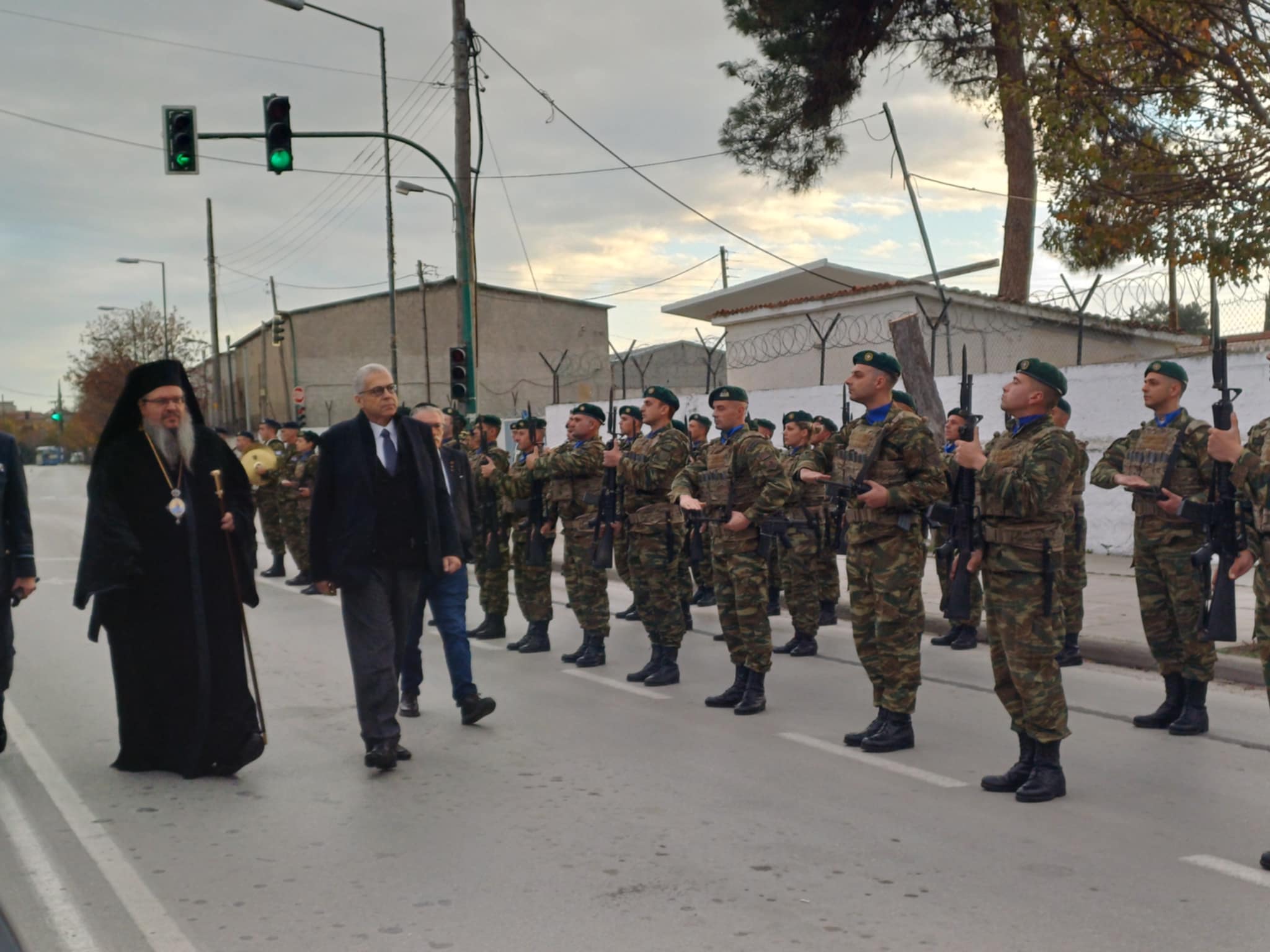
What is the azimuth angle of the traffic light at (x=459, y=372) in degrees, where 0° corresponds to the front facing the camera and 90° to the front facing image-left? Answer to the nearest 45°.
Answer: approximately 0°

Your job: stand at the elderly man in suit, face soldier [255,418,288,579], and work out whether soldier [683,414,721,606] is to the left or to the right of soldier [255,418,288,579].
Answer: right

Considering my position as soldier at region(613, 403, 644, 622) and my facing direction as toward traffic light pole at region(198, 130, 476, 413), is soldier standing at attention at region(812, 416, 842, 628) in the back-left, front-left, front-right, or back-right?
back-right

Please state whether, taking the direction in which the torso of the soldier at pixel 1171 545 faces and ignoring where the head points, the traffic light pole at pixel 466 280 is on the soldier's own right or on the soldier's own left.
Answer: on the soldier's own right

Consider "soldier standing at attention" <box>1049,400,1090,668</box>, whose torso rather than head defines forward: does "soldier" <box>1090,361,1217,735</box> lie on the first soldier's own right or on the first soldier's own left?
on the first soldier's own left

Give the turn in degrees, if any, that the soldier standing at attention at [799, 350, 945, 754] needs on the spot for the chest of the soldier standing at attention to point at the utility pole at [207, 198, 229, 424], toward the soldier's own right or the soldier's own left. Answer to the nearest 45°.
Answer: approximately 90° to the soldier's own right

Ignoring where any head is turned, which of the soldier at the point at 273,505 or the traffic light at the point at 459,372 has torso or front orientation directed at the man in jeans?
the traffic light

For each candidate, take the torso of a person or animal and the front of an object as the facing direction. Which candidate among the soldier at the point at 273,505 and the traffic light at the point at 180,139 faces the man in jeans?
the traffic light

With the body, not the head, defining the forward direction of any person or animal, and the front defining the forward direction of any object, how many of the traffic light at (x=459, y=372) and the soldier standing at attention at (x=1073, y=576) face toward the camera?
1

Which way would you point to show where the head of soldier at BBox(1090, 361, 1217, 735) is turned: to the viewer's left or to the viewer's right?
to the viewer's left

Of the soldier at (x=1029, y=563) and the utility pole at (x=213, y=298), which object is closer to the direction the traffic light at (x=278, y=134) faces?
the soldier
